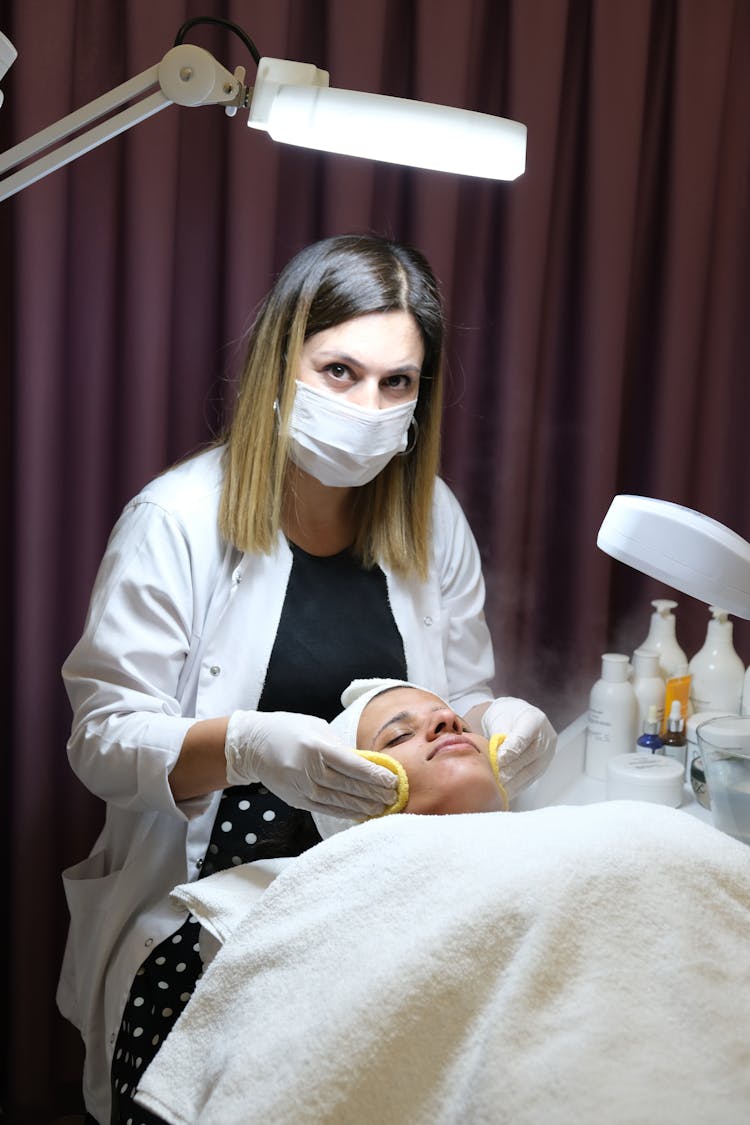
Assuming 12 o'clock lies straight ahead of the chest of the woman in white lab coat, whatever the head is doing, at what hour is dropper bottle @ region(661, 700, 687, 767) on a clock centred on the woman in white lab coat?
The dropper bottle is roughly at 10 o'clock from the woman in white lab coat.

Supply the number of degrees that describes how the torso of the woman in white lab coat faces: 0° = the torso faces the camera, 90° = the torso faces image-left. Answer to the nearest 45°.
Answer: approximately 315°

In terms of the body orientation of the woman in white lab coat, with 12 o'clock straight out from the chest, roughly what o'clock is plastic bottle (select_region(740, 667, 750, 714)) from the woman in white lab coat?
The plastic bottle is roughly at 10 o'clock from the woman in white lab coat.

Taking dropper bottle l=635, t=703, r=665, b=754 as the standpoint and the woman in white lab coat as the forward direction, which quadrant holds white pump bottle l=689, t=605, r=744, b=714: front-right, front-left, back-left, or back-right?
back-right
